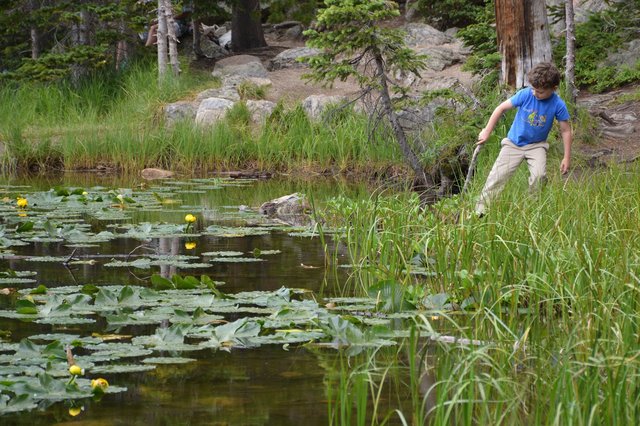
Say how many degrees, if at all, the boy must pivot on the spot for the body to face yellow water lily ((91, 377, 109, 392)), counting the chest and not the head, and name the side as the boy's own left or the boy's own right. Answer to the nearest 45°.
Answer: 0° — they already face it

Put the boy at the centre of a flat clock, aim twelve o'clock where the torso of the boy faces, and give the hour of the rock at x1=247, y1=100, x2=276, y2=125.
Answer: The rock is roughly at 5 o'clock from the boy.

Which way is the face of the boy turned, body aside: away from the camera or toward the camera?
toward the camera

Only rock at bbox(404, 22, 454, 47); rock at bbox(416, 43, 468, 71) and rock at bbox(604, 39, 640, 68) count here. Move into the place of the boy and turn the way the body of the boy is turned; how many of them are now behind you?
3

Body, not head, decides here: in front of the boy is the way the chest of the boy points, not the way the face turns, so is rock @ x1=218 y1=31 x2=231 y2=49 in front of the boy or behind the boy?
behind

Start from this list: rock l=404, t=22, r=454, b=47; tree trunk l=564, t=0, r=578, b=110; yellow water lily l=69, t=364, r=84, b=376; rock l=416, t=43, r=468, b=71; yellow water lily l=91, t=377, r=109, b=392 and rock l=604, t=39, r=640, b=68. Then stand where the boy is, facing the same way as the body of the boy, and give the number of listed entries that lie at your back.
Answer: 4

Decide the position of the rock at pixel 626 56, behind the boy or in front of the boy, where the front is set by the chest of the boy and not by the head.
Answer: behind

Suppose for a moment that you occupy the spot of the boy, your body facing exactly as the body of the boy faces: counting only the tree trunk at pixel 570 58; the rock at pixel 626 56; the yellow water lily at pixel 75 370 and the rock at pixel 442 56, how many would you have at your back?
3

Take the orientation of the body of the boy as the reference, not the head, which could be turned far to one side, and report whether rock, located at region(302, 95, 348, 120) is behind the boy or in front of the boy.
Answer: behind

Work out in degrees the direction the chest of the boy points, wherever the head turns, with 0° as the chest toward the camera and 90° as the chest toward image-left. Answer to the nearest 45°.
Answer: approximately 0°

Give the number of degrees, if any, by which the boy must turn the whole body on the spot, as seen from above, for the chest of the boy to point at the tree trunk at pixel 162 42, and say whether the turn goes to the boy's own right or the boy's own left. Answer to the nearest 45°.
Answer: approximately 135° to the boy's own right

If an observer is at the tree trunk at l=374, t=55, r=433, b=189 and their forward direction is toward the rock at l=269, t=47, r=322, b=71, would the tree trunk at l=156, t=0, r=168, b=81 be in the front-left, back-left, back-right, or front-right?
front-left

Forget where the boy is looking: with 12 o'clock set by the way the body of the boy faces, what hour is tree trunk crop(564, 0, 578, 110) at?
The tree trunk is roughly at 6 o'clock from the boy.

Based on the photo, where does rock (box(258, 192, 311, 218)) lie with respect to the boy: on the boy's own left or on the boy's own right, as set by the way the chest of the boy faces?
on the boy's own right
